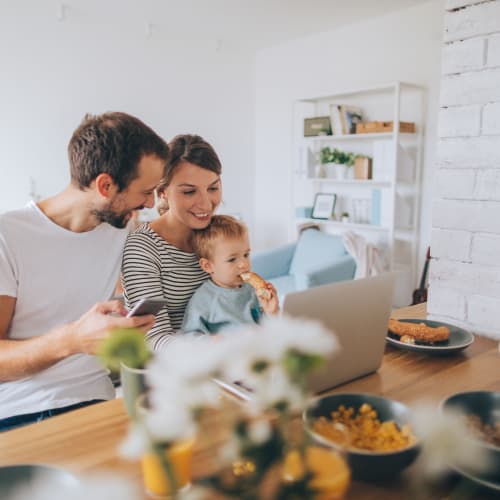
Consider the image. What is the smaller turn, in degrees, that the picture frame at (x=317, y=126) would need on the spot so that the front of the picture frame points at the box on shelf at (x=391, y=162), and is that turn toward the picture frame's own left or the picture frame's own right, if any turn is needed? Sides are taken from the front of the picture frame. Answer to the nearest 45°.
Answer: approximately 90° to the picture frame's own left

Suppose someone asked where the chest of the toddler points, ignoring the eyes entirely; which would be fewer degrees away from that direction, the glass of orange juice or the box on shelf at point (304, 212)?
the glass of orange juice

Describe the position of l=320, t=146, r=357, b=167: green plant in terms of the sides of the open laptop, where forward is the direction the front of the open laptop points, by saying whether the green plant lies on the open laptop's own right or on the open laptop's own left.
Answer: on the open laptop's own right

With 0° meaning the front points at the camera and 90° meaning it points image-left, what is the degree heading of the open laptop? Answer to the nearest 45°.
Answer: approximately 135°

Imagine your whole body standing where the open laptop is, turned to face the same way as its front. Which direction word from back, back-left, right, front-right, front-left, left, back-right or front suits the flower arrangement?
back-left

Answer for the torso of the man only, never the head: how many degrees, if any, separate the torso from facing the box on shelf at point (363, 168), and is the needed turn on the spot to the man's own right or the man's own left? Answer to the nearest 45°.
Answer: approximately 90° to the man's own left
